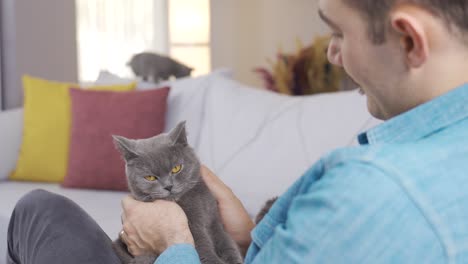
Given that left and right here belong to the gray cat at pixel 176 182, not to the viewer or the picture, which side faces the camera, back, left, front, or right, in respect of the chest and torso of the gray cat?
front

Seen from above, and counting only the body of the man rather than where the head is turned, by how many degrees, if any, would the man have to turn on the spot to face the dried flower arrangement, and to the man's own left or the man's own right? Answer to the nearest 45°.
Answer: approximately 45° to the man's own right

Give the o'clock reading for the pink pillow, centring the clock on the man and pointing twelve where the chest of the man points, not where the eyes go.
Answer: The pink pillow is roughly at 1 o'clock from the man.

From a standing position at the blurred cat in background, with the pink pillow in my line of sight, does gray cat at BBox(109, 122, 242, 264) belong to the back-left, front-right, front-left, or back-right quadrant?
front-left

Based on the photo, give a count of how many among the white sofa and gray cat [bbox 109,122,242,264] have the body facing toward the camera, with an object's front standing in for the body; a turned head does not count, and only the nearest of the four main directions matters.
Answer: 2

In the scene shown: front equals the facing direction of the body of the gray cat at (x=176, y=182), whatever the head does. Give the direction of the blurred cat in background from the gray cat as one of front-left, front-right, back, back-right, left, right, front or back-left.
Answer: back

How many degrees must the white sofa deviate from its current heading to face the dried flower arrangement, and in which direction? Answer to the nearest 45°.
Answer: approximately 180°

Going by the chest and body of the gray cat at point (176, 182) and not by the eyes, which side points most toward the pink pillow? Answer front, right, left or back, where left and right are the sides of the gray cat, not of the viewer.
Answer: back

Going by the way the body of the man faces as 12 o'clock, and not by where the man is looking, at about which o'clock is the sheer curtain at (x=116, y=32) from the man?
The sheer curtain is roughly at 1 o'clock from the man.

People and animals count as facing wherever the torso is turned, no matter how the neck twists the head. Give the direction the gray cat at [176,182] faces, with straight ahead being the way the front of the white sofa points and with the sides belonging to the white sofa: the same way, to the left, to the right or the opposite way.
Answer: the same way

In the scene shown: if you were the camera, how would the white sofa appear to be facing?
facing the viewer

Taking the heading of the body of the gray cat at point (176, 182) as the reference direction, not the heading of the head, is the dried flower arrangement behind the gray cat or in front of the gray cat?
behind

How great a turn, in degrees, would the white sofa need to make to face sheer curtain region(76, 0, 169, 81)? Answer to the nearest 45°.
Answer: approximately 180°

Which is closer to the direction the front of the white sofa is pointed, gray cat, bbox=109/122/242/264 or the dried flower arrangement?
the gray cat

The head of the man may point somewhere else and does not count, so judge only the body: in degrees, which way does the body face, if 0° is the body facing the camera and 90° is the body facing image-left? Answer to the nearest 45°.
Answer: approximately 135°

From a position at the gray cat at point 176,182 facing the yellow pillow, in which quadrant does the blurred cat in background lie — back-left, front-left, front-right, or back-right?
front-right

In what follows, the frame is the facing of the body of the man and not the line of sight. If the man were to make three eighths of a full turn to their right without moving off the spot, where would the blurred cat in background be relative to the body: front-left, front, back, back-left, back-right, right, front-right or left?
left

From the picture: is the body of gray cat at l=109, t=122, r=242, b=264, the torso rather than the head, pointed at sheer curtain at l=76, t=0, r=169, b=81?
no
